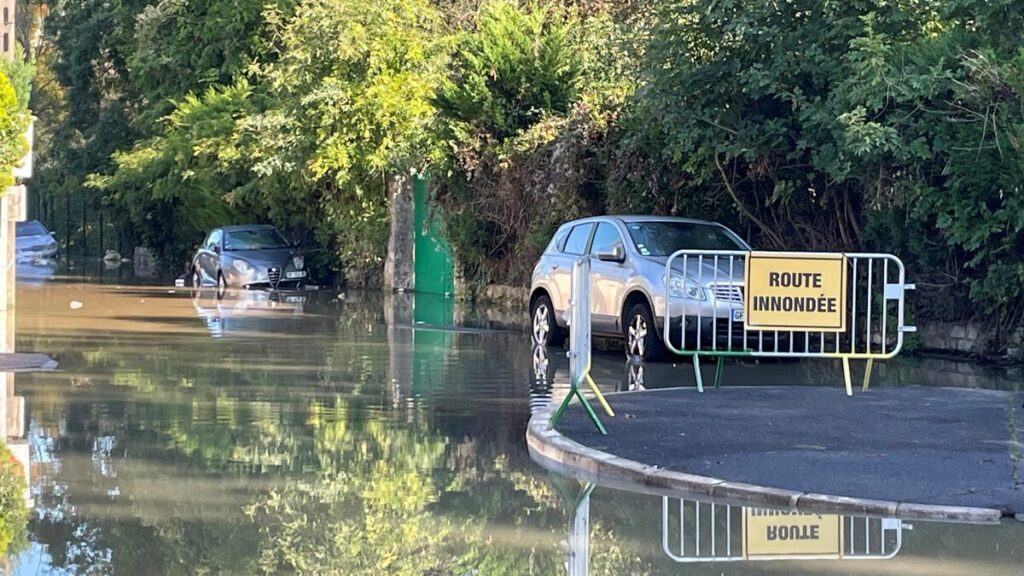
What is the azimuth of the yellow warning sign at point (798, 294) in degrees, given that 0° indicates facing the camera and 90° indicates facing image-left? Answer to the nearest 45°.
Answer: approximately 0°

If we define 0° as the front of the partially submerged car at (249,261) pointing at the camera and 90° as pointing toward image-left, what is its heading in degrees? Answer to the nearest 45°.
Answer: approximately 315°

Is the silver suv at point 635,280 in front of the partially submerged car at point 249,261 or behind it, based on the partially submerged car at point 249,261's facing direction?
in front

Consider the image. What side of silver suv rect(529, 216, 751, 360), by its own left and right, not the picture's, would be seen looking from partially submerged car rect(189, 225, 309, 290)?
back

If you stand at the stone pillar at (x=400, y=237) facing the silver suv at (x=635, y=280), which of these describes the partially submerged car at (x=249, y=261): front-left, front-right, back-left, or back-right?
back-right

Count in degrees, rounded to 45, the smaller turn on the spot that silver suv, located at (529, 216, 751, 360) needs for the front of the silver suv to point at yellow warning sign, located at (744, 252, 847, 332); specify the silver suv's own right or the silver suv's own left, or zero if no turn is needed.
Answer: approximately 45° to the silver suv's own right

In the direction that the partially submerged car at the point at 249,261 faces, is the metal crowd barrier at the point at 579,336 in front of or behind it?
in front

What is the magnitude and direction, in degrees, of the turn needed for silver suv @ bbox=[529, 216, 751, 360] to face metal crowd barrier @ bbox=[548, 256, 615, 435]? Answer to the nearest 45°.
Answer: approximately 45° to its right

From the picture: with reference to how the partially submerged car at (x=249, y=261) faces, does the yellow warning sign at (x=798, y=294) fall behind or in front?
in front

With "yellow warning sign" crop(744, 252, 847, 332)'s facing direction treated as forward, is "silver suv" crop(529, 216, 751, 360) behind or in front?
behind

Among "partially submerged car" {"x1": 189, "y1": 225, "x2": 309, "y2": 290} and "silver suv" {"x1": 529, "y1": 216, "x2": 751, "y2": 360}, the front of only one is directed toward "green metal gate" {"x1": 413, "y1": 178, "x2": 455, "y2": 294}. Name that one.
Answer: the partially submerged car

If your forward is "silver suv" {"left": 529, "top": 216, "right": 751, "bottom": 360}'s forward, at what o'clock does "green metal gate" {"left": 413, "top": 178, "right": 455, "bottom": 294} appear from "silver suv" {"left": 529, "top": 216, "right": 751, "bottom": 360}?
The green metal gate is roughly at 7 o'clock from the silver suv.
